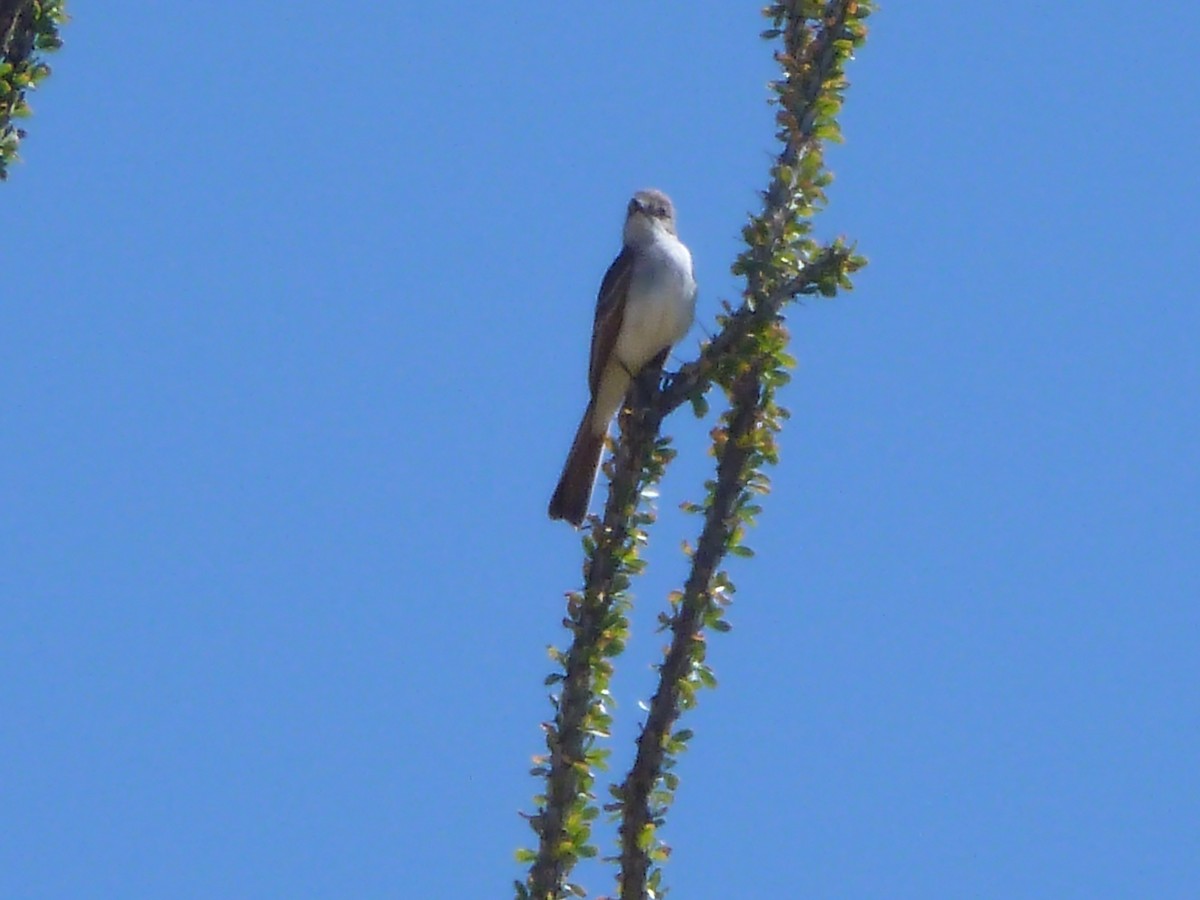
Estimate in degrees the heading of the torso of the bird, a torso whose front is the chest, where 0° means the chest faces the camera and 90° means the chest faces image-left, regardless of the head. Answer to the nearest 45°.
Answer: approximately 315°
